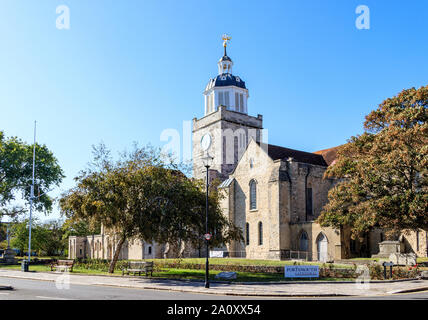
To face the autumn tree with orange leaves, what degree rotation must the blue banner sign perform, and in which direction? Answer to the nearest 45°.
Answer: approximately 135° to its left

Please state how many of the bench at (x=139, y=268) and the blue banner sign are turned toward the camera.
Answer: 2

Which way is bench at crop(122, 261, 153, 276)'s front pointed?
toward the camera

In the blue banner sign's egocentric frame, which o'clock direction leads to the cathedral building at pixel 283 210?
The cathedral building is roughly at 6 o'clock from the blue banner sign.

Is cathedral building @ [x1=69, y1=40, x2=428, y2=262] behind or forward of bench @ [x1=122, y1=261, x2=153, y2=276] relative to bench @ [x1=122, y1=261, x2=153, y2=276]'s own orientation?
behind

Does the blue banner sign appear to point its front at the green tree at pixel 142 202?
no

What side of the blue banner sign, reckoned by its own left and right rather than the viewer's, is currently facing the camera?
front

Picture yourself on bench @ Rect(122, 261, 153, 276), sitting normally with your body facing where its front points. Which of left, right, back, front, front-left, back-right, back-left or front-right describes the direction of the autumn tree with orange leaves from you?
left

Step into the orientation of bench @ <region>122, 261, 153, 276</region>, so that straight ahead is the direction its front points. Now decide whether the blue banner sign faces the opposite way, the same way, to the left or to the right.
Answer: the same way
